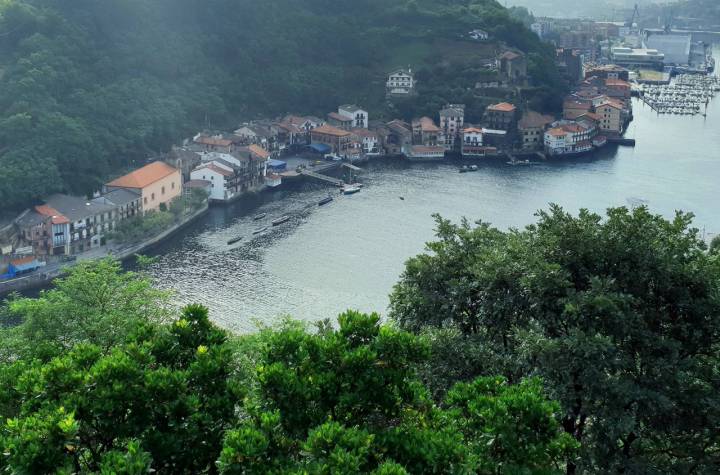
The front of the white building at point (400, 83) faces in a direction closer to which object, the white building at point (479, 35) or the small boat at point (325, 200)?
the small boat

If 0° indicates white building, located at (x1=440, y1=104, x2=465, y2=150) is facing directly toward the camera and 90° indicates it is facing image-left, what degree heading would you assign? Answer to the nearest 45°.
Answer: approximately 0°

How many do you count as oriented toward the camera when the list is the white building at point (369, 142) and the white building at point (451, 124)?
2

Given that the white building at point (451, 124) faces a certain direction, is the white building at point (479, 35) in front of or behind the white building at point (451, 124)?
behind

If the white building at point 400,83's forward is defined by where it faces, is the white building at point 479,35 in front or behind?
behind

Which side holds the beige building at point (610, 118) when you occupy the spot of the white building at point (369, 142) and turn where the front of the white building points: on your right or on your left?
on your left

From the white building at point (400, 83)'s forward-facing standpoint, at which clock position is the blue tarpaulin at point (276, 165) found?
The blue tarpaulin is roughly at 1 o'clock from the white building.
